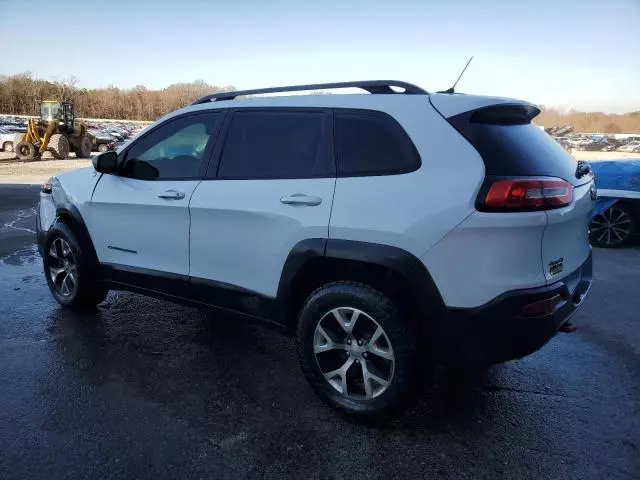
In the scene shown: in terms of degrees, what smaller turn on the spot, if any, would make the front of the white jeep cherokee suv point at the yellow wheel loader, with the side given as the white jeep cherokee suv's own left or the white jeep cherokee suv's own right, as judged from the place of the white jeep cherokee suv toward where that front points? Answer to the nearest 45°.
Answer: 0° — it already faces it

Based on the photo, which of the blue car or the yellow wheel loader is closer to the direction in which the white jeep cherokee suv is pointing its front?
the yellow wheel loader

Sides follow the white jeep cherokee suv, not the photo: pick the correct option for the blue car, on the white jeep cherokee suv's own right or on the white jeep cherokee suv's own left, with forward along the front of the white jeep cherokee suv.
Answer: on the white jeep cherokee suv's own right

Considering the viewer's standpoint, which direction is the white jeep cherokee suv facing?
facing away from the viewer and to the left of the viewer
